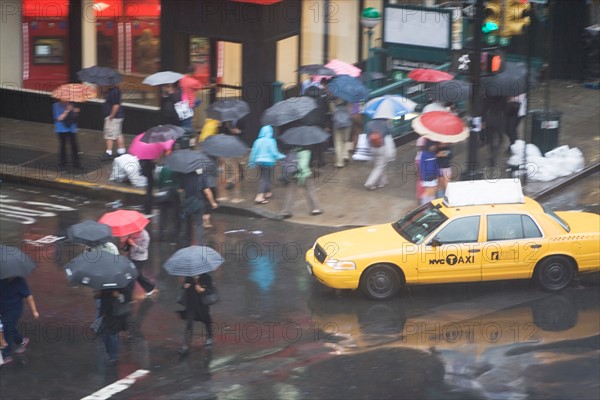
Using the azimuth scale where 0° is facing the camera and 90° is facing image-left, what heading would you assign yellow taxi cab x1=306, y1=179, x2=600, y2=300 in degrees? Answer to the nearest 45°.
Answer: approximately 90°

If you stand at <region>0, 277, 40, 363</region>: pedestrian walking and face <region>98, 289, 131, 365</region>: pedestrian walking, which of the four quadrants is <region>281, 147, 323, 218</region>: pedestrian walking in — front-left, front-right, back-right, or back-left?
front-left

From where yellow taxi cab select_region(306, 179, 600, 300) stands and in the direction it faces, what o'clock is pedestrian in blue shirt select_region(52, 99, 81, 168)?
The pedestrian in blue shirt is roughly at 1 o'clock from the yellow taxi cab.

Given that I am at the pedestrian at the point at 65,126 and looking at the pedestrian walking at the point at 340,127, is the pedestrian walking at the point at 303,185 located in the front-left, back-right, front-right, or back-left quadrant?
front-right

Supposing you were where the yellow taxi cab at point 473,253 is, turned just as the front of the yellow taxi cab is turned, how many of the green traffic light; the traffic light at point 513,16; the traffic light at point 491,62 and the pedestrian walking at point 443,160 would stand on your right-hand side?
4

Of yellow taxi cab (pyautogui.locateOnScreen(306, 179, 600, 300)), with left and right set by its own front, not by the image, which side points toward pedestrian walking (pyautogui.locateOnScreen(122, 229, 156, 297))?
front

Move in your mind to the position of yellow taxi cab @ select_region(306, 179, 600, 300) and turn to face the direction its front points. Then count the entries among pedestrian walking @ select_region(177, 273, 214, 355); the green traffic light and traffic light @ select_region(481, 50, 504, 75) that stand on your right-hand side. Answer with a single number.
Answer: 2

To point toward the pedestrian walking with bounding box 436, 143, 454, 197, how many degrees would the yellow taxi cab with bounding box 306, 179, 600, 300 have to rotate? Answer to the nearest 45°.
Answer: approximately 90° to its right
